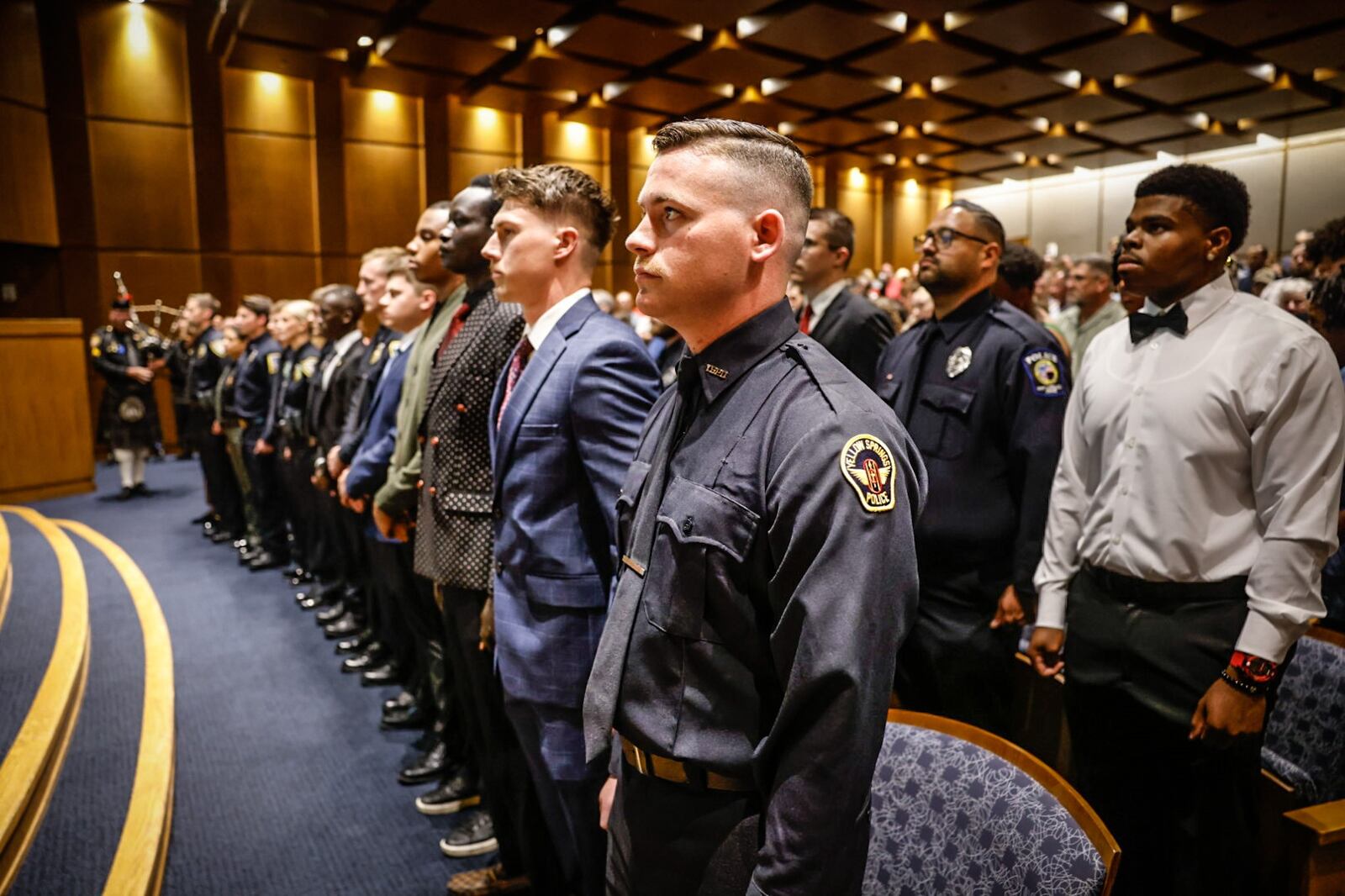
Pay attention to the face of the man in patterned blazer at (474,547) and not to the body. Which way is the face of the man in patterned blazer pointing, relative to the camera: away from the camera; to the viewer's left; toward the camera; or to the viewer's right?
to the viewer's left

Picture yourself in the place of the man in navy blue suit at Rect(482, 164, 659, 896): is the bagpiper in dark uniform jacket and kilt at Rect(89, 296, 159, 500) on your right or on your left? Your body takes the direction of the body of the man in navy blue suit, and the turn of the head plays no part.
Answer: on your right

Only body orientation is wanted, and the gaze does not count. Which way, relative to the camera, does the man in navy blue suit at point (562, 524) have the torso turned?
to the viewer's left

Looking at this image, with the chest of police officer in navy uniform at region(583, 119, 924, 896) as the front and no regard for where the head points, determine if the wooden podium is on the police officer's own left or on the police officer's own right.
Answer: on the police officer's own right

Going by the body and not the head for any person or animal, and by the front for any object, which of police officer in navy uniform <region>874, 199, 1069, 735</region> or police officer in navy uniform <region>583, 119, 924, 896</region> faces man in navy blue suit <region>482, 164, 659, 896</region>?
police officer in navy uniform <region>874, 199, 1069, 735</region>

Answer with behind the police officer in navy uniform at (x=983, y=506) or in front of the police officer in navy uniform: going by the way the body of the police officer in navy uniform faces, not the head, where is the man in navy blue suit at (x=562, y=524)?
in front

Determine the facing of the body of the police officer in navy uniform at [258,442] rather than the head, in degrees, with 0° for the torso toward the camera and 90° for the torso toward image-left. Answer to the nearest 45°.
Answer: approximately 90°

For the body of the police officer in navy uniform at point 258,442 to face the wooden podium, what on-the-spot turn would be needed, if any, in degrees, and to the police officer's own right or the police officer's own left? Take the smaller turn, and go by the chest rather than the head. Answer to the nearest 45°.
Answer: approximately 45° to the police officer's own right

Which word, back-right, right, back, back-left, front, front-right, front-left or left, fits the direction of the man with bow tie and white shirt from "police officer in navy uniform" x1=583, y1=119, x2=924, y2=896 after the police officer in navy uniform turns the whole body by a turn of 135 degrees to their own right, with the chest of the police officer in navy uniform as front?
front-right

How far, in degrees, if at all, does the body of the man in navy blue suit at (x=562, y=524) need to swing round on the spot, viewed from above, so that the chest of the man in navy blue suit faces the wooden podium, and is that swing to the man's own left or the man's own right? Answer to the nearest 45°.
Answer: approximately 45° to the man's own right

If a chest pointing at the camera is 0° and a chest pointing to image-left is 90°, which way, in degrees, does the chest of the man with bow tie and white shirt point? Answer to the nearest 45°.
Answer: approximately 45°

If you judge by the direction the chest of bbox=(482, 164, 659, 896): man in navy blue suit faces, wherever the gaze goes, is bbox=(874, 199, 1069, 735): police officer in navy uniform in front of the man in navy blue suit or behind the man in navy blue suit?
behind

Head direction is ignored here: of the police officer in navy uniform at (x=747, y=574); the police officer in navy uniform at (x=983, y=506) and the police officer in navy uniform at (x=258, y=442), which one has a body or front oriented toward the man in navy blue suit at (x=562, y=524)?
the police officer in navy uniform at (x=983, y=506)

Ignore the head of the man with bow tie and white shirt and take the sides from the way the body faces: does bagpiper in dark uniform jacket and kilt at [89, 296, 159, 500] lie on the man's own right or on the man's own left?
on the man's own right

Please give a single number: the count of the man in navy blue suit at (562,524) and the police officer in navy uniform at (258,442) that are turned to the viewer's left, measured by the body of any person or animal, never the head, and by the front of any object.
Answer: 2

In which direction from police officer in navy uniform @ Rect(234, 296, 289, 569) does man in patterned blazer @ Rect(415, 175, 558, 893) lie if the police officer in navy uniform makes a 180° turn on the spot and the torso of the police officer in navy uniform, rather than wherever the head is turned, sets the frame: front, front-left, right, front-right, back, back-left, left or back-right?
right
